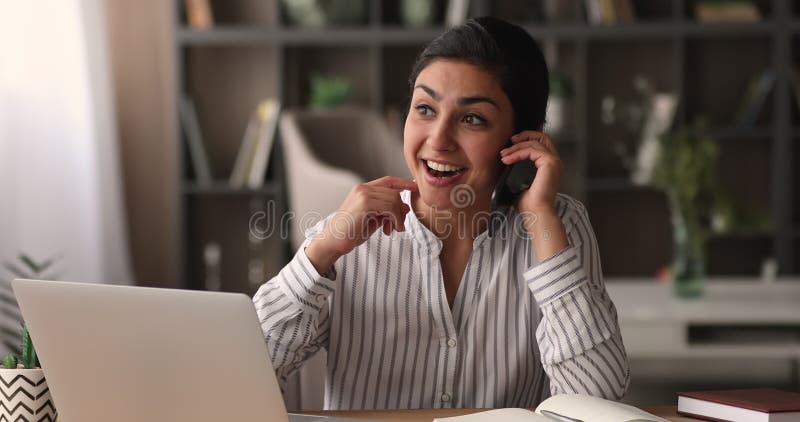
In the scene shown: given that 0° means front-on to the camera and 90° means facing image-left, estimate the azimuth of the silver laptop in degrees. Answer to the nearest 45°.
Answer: approximately 225°

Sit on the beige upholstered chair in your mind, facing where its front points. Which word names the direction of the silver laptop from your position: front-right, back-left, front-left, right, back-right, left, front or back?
front-right

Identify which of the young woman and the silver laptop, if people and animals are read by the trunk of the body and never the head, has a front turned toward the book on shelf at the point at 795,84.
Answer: the silver laptop

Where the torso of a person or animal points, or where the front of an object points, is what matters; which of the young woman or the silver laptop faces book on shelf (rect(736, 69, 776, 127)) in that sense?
the silver laptop

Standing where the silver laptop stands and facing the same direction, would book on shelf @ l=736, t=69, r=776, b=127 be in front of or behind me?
in front

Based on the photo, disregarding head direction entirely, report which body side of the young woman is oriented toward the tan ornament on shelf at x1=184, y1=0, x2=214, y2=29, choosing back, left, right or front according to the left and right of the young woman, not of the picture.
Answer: back

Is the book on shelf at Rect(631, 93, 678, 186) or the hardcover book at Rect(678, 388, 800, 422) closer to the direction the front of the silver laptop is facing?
the book on shelf

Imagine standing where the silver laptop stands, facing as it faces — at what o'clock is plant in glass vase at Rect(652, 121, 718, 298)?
The plant in glass vase is roughly at 12 o'clock from the silver laptop.

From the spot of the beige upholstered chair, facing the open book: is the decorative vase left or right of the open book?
left

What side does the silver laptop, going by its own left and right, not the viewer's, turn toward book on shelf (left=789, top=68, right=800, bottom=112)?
front

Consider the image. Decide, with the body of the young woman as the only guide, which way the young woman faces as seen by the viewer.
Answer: toward the camera

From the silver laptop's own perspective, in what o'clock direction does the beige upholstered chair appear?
The beige upholstered chair is roughly at 11 o'clock from the silver laptop.

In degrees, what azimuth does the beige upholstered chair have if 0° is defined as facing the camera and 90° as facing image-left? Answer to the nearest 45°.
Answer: approximately 315°

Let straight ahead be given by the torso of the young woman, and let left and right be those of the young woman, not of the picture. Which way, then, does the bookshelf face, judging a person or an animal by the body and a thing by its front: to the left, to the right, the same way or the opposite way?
the same way

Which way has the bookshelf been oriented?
toward the camera

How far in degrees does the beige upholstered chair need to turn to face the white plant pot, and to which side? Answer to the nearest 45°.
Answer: approximately 45° to its right
